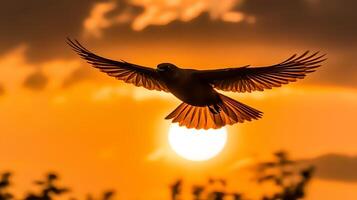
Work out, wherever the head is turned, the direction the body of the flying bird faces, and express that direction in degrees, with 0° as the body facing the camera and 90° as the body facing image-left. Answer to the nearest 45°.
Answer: approximately 45°
